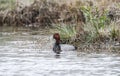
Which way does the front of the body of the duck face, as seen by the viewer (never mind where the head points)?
to the viewer's left
